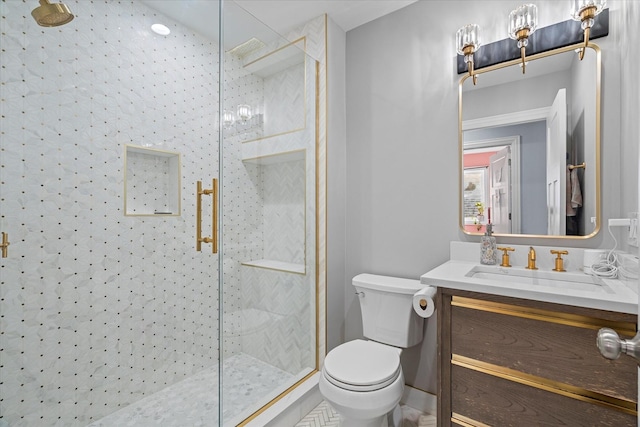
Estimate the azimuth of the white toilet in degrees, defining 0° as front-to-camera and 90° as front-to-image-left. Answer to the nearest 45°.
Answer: approximately 45°

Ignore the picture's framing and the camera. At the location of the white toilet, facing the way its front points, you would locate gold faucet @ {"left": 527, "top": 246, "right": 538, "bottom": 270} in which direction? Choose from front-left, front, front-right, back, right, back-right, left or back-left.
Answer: back-left

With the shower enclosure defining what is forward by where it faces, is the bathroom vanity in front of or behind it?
in front

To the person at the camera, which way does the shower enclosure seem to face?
facing the viewer and to the right of the viewer
